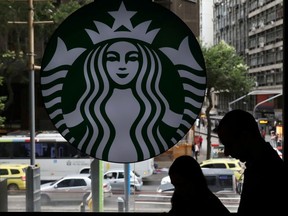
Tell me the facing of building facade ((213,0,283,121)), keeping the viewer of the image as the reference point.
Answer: facing the viewer and to the left of the viewer

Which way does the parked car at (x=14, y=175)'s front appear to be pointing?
to the viewer's left

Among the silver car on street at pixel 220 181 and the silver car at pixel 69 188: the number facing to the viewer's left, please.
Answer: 2

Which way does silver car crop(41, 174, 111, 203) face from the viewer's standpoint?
to the viewer's left

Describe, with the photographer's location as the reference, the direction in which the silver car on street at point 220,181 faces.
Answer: facing to the left of the viewer

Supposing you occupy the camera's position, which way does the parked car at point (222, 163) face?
facing to the left of the viewer

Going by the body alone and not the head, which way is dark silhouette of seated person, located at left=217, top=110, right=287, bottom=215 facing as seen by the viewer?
to the viewer's left

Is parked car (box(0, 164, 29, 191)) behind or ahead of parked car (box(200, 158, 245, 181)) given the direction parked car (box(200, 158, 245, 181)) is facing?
ahead
